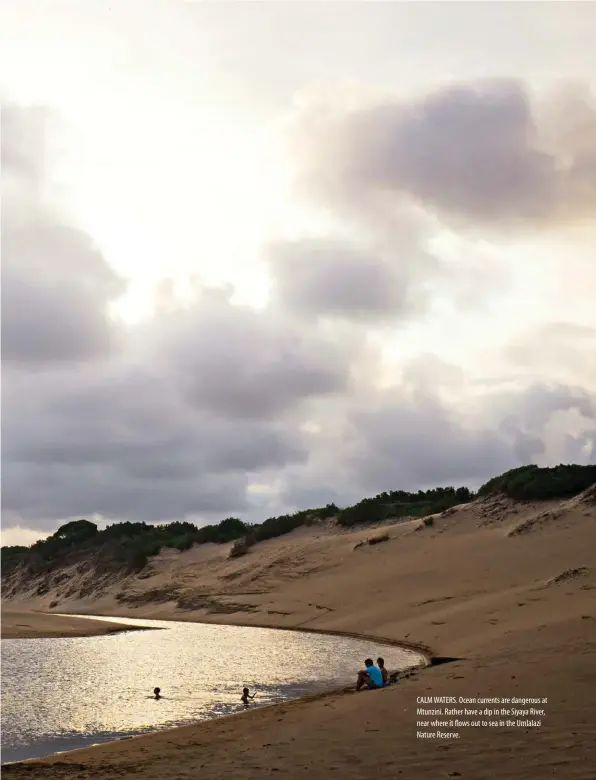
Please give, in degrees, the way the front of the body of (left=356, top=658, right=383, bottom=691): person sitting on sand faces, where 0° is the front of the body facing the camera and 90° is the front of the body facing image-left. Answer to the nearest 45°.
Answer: approximately 135°

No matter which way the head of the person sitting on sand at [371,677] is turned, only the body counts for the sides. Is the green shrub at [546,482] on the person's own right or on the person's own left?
on the person's own right
